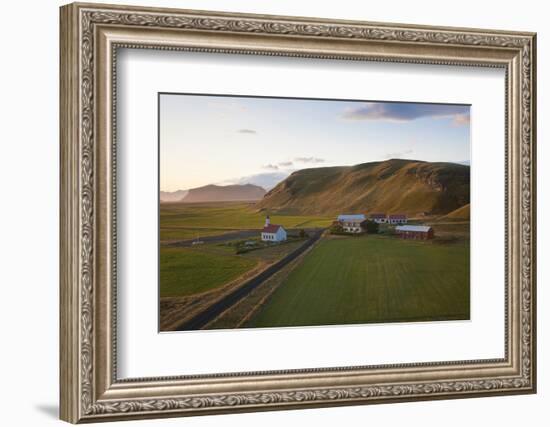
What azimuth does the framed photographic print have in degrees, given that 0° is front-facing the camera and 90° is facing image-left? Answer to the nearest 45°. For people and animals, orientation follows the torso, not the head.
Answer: approximately 315°
